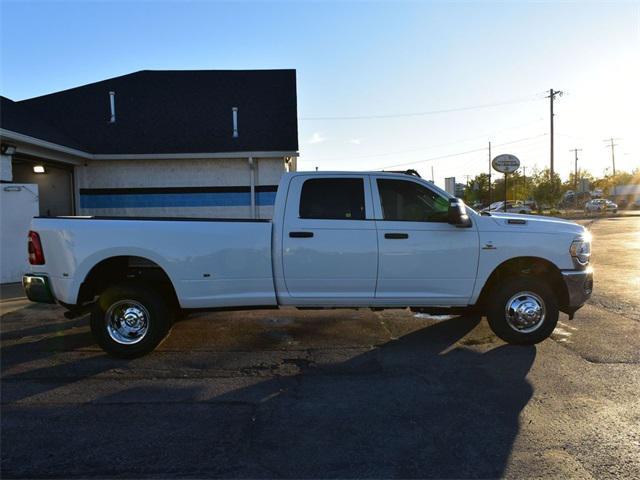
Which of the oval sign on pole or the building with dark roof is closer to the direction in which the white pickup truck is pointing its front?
the oval sign on pole

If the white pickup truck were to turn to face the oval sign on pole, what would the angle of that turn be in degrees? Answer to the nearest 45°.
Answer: approximately 45° to its left

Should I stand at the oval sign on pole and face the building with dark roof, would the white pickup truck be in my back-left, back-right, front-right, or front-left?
front-left

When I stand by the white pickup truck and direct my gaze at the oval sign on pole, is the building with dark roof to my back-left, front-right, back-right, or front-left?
front-left

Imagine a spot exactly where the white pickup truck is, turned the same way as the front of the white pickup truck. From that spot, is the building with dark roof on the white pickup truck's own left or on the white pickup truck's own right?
on the white pickup truck's own left

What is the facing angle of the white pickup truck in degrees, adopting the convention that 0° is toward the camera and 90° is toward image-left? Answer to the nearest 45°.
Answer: approximately 270°
